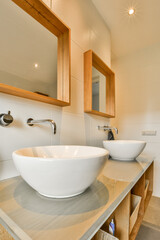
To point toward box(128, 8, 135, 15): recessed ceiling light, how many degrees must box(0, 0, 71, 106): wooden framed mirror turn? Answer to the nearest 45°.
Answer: approximately 45° to its left

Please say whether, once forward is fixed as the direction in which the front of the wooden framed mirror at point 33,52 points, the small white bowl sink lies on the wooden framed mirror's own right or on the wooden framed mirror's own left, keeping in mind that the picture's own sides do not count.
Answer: on the wooden framed mirror's own left

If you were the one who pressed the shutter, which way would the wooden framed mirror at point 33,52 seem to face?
facing the viewer and to the right of the viewer

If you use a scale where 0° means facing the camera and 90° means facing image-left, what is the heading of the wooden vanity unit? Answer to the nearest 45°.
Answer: approximately 315°

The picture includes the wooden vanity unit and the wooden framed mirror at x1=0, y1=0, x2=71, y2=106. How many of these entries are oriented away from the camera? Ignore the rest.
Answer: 0
